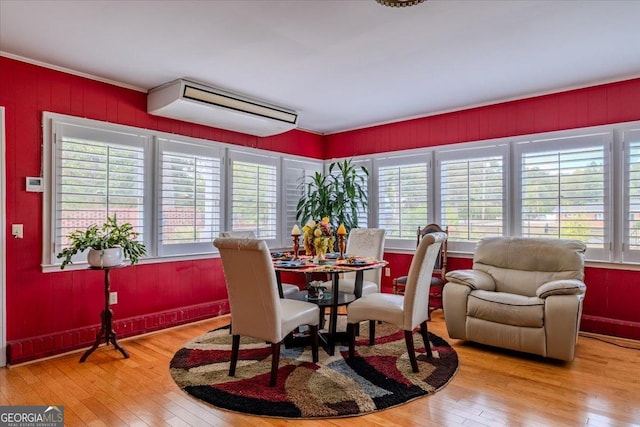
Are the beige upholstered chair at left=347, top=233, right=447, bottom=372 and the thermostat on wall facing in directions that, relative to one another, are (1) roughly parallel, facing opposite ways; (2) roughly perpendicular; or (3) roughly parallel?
roughly parallel, facing opposite ways

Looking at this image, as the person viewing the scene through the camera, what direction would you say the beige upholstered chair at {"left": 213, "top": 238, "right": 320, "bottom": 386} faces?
facing away from the viewer and to the right of the viewer

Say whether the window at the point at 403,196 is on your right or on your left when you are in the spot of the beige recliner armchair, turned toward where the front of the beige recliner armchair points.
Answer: on your right

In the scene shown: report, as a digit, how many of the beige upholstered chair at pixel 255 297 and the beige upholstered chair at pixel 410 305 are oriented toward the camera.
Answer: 0

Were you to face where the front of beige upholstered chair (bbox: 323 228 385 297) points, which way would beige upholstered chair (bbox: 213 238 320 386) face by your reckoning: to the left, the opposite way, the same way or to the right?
the opposite way

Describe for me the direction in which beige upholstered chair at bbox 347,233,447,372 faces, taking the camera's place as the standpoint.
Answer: facing away from the viewer and to the left of the viewer

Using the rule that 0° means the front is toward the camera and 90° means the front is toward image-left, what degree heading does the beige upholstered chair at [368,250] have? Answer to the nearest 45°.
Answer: approximately 45°

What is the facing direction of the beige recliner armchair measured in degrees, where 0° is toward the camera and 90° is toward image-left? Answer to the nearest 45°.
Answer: approximately 45°

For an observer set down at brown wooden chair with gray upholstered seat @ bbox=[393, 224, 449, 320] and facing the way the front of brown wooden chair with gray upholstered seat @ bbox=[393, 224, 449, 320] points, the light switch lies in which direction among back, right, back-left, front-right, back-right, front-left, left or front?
front

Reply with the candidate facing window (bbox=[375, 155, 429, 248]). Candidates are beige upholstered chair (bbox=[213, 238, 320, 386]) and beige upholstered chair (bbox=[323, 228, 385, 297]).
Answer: beige upholstered chair (bbox=[213, 238, 320, 386])

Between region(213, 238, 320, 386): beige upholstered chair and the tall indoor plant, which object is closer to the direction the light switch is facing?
the beige upholstered chair

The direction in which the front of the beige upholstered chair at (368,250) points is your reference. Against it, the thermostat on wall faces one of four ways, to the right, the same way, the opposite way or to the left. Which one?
to the left

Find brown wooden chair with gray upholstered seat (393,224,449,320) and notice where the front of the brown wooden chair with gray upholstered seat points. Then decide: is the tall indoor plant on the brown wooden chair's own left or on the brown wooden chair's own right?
on the brown wooden chair's own right

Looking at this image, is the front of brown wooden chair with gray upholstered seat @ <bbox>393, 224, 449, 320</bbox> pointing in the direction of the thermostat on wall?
yes

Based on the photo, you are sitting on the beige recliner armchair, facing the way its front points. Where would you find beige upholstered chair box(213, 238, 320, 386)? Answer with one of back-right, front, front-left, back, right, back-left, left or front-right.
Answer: front
